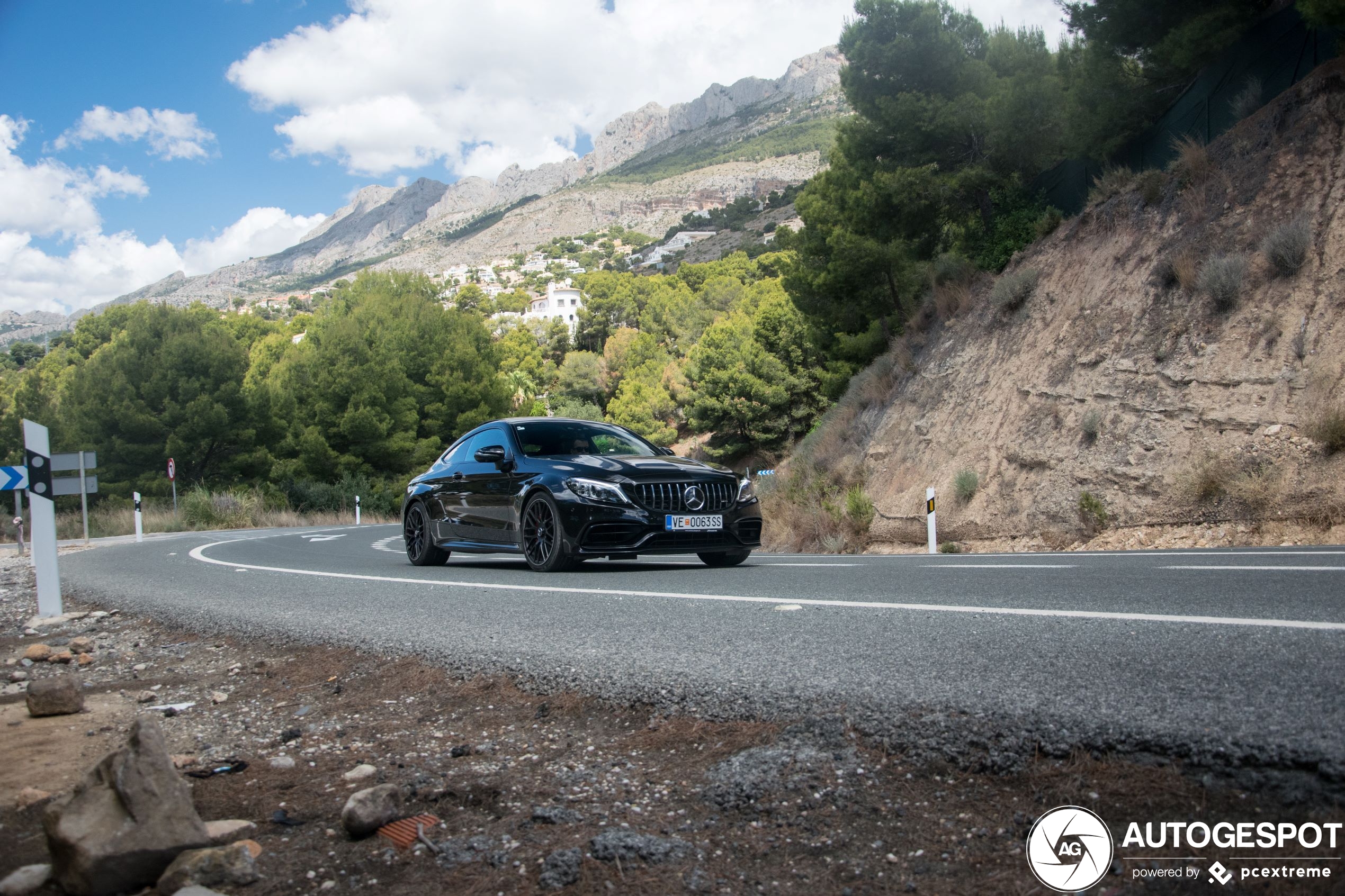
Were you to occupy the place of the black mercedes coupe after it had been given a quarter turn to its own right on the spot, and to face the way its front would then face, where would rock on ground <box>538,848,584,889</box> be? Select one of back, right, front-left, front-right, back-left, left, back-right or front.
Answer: front-left

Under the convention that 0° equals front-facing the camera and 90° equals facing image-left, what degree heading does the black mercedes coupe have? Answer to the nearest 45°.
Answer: approximately 315°

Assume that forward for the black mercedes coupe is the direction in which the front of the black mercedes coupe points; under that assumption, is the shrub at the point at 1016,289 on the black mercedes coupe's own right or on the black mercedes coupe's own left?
on the black mercedes coupe's own left

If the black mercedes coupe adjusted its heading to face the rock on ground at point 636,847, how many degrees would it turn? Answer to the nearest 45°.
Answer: approximately 45° to its right

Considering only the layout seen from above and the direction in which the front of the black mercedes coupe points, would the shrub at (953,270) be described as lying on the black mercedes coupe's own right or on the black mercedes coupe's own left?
on the black mercedes coupe's own left

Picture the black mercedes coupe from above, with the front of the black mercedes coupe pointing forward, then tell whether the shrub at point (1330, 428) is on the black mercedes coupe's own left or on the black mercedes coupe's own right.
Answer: on the black mercedes coupe's own left

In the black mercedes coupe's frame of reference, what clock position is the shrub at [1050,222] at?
The shrub is roughly at 9 o'clock from the black mercedes coupe.

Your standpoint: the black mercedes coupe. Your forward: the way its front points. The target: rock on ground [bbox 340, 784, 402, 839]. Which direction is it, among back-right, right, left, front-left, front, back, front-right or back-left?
front-right

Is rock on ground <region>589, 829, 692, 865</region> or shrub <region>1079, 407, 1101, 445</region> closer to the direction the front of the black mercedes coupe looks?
the rock on ground
